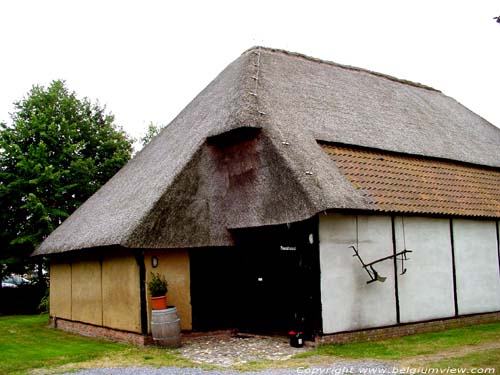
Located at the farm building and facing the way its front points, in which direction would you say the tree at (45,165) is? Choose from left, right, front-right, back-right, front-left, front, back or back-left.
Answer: right

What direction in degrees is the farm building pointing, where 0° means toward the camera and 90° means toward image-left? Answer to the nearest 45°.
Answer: approximately 45°
